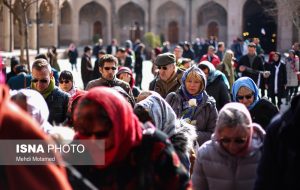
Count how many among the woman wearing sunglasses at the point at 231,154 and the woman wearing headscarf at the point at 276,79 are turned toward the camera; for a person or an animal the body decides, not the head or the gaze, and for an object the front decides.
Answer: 2

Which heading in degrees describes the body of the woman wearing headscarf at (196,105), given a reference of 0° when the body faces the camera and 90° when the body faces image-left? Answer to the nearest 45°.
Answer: approximately 0°

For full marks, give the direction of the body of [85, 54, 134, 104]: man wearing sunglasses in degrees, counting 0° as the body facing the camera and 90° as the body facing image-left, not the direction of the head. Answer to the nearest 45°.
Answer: approximately 0°

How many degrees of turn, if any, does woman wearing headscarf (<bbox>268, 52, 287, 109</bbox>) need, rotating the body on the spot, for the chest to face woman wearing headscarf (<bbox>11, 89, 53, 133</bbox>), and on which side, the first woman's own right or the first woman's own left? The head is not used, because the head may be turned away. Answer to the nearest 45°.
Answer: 0° — they already face them

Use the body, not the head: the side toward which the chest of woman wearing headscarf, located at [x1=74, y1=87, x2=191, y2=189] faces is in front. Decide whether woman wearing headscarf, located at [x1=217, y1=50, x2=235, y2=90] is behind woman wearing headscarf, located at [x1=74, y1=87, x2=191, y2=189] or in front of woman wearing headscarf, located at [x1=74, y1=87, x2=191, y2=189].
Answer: behind

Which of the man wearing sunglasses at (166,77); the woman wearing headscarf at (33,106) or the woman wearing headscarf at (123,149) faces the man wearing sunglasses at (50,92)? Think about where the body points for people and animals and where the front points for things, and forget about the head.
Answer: the man wearing sunglasses at (166,77)

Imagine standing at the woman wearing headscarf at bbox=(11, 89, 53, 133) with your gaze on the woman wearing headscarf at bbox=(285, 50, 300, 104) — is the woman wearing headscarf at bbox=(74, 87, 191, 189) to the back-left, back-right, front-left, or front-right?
back-right

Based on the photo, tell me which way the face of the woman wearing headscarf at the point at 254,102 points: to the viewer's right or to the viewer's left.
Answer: to the viewer's left
